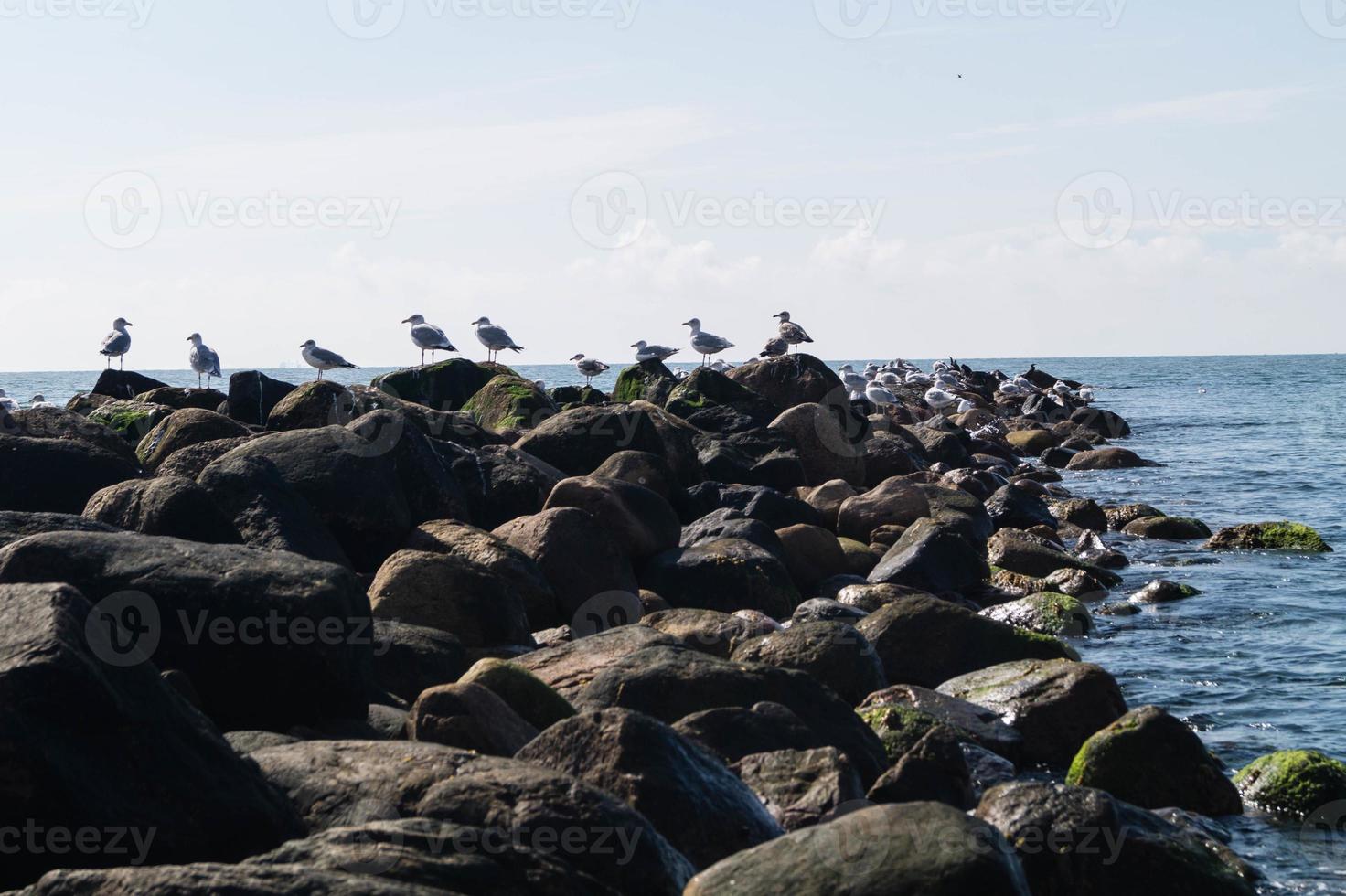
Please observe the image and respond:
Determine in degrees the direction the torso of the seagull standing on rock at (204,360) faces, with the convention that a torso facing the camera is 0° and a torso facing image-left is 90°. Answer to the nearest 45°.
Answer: approximately 45°

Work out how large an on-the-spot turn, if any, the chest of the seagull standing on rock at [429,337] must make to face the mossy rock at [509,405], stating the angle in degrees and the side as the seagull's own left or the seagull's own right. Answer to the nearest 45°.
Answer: approximately 90° to the seagull's own left

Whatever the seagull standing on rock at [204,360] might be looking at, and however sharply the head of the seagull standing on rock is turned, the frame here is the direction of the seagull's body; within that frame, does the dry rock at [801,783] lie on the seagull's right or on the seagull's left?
on the seagull's left

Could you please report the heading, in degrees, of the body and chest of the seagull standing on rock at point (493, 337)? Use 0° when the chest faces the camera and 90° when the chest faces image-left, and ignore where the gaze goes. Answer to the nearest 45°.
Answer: approximately 90°

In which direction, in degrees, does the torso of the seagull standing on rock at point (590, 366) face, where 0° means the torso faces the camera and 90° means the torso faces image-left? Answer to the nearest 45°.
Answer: approximately 90°

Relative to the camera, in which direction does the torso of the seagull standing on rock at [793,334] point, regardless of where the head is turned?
to the viewer's left

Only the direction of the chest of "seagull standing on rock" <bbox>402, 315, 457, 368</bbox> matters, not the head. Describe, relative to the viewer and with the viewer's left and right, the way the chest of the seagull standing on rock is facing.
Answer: facing to the left of the viewer

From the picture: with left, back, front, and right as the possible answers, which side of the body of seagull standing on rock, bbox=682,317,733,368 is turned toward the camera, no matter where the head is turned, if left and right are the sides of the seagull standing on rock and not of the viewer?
left

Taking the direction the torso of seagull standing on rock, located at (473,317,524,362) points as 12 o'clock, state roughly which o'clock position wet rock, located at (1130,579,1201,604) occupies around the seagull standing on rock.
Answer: The wet rock is roughly at 8 o'clock from the seagull standing on rock.

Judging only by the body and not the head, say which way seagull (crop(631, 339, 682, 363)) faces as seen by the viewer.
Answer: to the viewer's left
